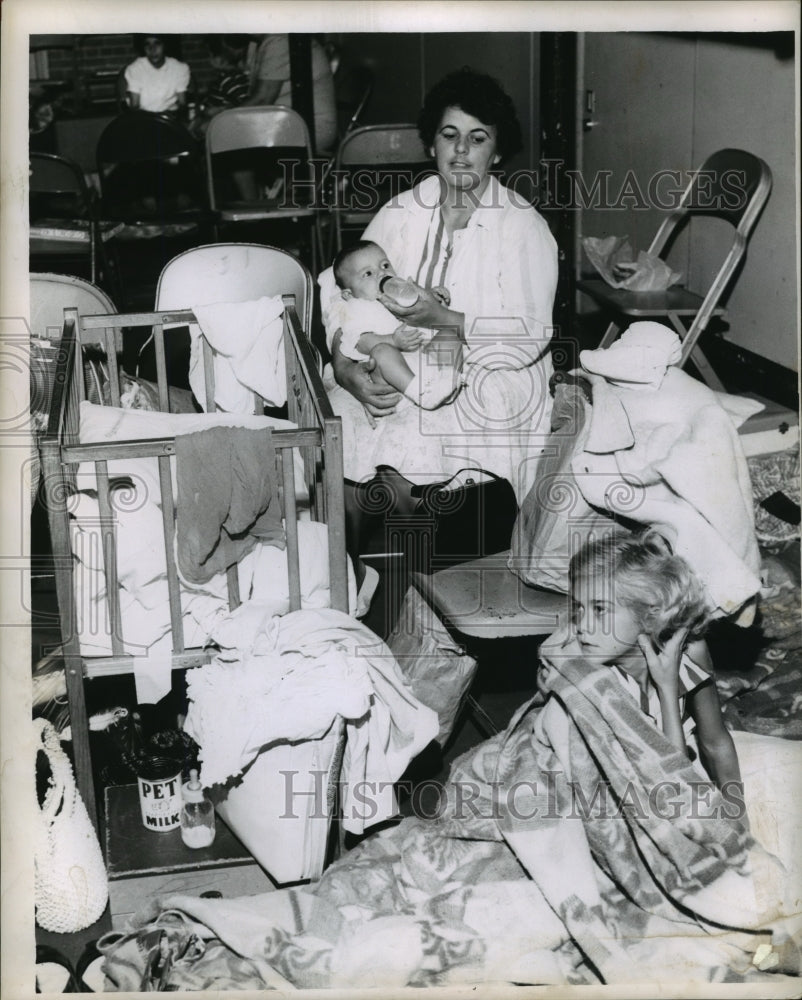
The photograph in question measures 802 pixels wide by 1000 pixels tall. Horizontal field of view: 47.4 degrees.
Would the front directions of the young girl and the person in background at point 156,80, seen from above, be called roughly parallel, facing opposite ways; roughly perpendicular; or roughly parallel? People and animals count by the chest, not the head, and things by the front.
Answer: roughly perpendicular

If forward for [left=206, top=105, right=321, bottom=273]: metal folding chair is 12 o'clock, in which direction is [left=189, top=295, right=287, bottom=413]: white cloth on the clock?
The white cloth is roughly at 12 o'clock from the metal folding chair.

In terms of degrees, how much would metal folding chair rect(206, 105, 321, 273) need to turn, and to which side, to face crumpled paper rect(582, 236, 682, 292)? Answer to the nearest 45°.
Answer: approximately 45° to its left

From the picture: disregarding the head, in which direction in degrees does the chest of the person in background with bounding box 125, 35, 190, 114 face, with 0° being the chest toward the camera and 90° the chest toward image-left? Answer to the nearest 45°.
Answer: approximately 0°

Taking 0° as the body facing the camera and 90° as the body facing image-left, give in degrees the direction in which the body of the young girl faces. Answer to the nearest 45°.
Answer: approximately 45°

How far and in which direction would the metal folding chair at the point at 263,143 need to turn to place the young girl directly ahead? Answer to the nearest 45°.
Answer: approximately 45° to its left

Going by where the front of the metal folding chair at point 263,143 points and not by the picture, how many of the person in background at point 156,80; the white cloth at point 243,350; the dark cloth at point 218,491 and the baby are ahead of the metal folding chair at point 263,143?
3

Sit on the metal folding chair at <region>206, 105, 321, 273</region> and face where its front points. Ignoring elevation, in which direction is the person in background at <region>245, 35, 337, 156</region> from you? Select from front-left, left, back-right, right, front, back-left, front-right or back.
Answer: back

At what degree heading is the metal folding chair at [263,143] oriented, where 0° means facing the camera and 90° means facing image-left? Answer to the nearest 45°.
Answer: approximately 0°

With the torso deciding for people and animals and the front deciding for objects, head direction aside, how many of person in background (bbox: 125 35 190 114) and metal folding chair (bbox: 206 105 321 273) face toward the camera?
2

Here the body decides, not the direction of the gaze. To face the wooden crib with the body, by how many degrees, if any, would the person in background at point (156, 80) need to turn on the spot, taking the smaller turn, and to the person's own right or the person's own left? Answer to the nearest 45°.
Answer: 0° — they already face it
